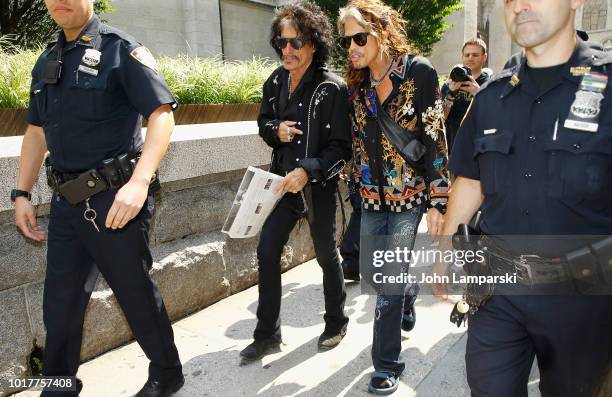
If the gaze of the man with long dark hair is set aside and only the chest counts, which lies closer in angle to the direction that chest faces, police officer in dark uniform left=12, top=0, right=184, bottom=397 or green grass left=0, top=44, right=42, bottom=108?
the police officer in dark uniform

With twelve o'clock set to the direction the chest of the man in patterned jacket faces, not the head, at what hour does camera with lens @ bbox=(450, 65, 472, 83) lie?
The camera with lens is roughly at 5 o'clock from the man in patterned jacket.

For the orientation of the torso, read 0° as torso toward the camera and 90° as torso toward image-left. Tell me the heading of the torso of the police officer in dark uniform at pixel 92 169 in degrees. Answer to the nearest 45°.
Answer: approximately 45°

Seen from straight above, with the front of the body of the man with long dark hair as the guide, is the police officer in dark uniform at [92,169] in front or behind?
in front

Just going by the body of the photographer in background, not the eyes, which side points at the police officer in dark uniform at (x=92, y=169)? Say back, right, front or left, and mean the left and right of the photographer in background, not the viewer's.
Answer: front

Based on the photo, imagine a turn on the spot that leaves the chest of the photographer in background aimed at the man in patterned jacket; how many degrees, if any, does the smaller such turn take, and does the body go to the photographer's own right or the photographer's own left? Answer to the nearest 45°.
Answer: approximately 45° to the photographer's own left

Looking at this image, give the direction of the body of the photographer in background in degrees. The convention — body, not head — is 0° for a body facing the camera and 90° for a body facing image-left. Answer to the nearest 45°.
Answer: approximately 45°

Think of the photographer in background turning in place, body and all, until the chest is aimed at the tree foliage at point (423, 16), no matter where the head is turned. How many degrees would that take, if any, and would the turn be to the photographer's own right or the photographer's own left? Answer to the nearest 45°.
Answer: approximately 135° to the photographer's own right

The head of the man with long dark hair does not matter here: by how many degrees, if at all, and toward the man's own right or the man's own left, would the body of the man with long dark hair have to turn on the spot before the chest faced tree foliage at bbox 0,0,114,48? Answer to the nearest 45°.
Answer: approximately 90° to the man's own right
